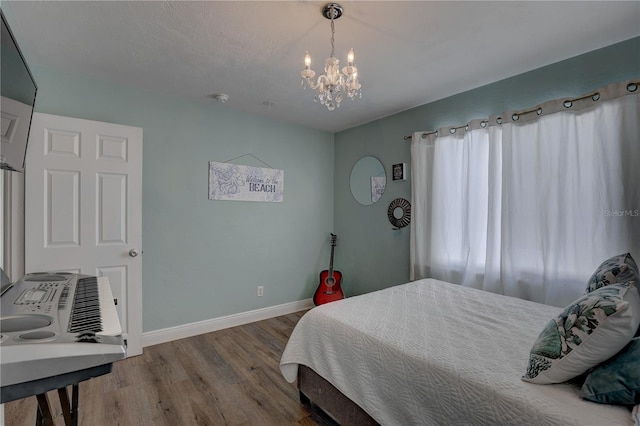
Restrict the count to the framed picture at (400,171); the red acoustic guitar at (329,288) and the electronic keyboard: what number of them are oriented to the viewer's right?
1

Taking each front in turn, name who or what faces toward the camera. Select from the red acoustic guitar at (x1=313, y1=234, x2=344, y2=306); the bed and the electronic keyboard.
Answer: the red acoustic guitar

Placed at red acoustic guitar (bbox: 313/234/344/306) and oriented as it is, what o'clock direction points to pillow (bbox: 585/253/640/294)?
The pillow is roughly at 11 o'clock from the red acoustic guitar.

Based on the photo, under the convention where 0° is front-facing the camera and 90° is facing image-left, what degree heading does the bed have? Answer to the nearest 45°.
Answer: approximately 135°

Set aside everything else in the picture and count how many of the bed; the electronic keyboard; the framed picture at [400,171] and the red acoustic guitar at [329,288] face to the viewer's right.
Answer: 1

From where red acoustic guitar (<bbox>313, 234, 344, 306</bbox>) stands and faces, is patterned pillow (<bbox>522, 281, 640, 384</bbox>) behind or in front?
in front

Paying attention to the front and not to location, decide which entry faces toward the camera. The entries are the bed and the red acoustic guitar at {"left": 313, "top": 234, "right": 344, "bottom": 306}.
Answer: the red acoustic guitar

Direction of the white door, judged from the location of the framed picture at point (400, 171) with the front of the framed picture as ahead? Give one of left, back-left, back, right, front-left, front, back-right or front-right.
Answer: front

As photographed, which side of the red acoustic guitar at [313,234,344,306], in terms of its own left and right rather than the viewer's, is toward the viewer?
front

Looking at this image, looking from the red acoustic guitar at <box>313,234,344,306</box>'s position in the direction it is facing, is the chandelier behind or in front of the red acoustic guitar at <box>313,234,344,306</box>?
in front

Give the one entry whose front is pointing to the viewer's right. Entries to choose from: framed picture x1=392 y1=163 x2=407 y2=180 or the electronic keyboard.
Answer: the electronic keyboard

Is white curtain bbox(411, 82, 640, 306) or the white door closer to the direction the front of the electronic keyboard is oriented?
the white curtain

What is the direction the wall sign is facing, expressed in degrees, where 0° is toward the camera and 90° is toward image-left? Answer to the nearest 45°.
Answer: approximately 315°

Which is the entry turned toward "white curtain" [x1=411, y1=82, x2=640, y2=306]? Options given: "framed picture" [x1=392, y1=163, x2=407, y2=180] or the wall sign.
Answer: the wall sign

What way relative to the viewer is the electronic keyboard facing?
to the viewer's right

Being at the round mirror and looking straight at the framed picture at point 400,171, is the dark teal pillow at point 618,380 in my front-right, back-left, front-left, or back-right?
front-right

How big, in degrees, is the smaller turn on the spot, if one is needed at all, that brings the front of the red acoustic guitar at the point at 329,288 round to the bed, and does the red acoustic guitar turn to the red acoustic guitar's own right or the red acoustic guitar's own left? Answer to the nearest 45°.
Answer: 0° — it already faces it

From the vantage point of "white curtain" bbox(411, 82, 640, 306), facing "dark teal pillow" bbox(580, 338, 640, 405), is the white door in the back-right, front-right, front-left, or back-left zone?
front-right

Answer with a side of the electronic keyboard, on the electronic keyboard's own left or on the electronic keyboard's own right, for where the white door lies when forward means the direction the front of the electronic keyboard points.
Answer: on the electronic keyboard's own left
